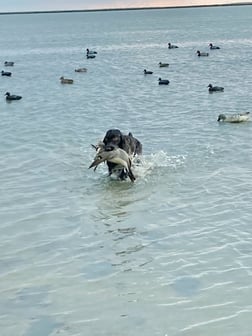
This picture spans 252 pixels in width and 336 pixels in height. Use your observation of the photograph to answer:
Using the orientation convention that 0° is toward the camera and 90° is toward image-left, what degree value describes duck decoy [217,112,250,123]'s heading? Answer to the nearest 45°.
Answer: approximately 90°

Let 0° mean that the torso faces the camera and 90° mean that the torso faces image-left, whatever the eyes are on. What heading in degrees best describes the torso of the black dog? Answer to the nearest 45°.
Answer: approximately 45°

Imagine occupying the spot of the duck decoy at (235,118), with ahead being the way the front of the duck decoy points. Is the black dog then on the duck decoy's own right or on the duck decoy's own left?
on the duck decoy's own left

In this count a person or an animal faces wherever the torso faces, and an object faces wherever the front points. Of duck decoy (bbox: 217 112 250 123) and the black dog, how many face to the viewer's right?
0

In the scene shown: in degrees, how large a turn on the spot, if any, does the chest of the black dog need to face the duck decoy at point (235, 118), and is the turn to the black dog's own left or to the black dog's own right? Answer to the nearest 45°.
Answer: approximately 180°
